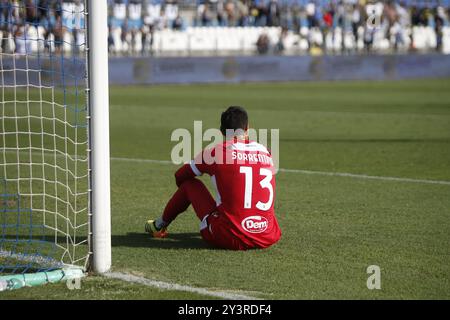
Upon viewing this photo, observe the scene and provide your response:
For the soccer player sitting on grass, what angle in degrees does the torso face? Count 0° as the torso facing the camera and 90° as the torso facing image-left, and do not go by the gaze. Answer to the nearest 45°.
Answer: approximately 135°

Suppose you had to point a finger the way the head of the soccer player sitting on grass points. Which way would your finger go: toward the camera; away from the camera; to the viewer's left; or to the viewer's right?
away from the camera
